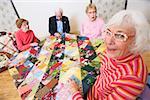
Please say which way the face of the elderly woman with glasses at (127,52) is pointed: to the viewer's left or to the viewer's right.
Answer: to the viewer's left

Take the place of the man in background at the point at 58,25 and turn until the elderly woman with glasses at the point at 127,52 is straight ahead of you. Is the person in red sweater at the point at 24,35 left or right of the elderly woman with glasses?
right

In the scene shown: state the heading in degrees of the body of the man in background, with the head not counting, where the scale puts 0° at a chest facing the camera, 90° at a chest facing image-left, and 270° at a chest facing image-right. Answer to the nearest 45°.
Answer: approximately 0°
